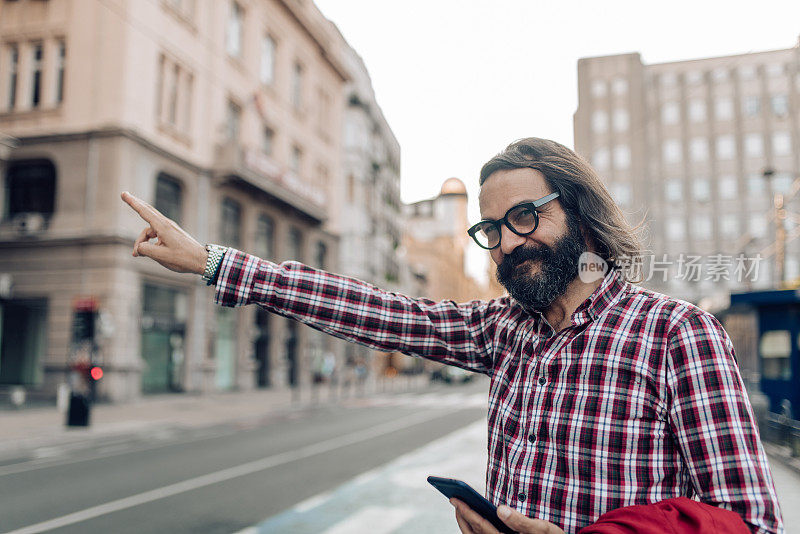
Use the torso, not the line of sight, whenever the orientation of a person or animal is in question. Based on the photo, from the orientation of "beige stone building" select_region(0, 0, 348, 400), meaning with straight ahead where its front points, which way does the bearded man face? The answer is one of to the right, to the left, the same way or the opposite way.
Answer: to the right

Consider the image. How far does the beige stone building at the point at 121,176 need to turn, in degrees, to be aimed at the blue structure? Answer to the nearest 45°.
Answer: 0° — it already faces it

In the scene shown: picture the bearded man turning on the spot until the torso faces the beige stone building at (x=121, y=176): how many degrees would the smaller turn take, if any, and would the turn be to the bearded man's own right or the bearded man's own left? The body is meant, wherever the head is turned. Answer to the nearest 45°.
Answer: approximately 90° to the bearded man's own right

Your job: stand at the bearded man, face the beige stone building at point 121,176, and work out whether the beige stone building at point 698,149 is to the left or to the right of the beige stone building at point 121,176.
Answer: right

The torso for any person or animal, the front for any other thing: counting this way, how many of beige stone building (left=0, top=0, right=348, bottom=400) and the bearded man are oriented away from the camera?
0

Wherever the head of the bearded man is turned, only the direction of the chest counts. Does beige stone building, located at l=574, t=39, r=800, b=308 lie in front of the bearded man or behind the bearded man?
behind

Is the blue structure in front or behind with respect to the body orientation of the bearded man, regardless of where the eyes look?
behind

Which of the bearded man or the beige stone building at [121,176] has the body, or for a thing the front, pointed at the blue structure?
the beige stone building

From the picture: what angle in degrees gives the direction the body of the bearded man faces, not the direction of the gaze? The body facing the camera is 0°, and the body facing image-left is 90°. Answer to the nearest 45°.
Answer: approximately 45°

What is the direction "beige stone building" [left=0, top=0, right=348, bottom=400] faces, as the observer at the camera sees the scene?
facing the viewer and to the right of the viewer
